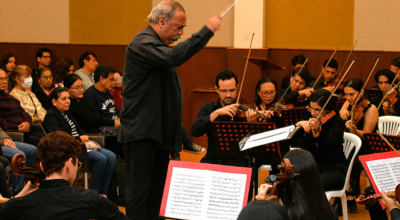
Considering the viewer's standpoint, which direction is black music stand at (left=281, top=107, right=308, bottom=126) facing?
facing away from the viewer

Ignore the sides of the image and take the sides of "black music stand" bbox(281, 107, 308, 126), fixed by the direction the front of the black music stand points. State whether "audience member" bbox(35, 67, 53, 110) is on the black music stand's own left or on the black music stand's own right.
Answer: on the black music stand's own left

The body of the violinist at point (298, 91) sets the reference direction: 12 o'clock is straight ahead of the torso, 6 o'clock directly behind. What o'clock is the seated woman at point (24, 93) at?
The seated woman is roughly at 1 o'clock from the violinist.

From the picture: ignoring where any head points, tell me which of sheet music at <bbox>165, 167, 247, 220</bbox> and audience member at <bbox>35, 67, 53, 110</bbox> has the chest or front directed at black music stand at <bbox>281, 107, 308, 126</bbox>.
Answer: the audience member

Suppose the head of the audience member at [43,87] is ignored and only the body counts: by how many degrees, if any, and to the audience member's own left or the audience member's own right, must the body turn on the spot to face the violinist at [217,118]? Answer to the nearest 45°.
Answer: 0° — they already face them

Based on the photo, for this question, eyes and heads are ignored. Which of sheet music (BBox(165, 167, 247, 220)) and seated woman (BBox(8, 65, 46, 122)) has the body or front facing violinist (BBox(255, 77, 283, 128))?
the seated woman

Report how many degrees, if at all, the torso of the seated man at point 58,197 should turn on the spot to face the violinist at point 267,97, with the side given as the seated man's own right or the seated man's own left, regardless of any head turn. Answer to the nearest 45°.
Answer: approximately 45° to the seated man's own right

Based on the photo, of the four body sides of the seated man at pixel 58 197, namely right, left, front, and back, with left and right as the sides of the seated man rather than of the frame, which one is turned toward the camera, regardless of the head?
back
